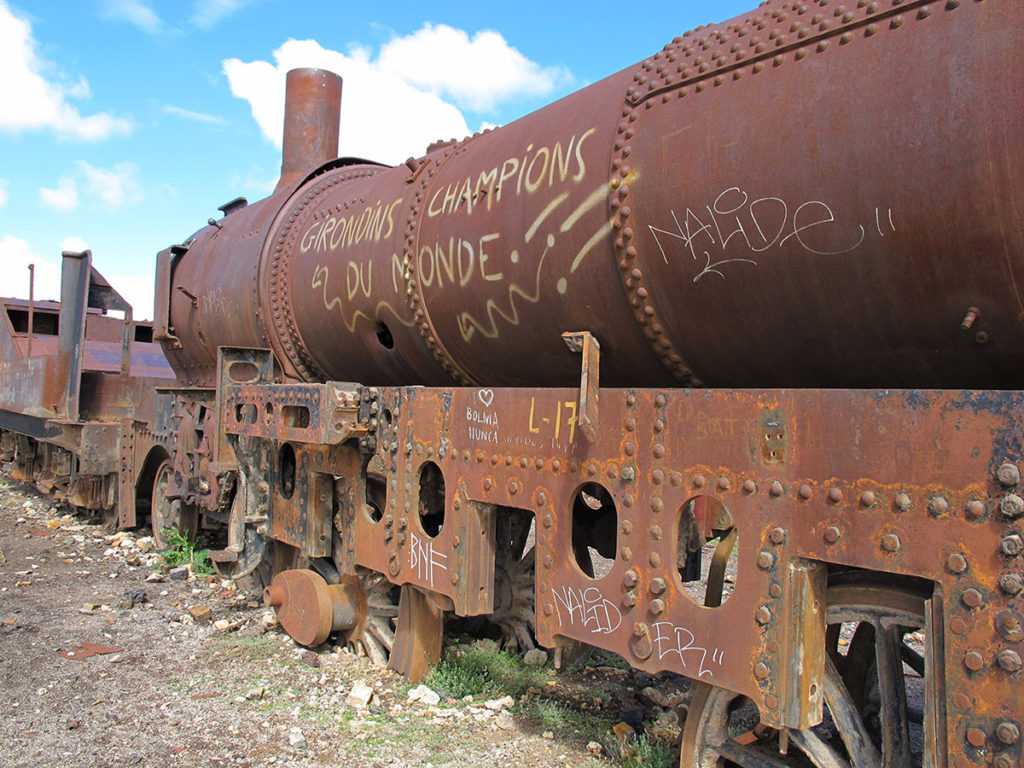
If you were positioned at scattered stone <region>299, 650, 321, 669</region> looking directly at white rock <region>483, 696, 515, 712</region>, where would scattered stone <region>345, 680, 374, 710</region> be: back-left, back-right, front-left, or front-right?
front-right

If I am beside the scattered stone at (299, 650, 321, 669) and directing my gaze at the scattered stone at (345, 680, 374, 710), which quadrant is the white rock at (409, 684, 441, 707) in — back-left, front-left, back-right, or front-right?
front-left

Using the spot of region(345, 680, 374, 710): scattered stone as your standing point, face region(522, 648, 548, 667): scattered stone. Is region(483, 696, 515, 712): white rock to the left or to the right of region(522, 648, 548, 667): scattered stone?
right

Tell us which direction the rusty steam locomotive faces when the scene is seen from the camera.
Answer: facing away from the viewer and to the left of the viewer

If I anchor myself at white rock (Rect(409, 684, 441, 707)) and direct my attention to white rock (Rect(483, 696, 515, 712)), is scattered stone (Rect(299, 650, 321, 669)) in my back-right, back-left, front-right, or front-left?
back-left
